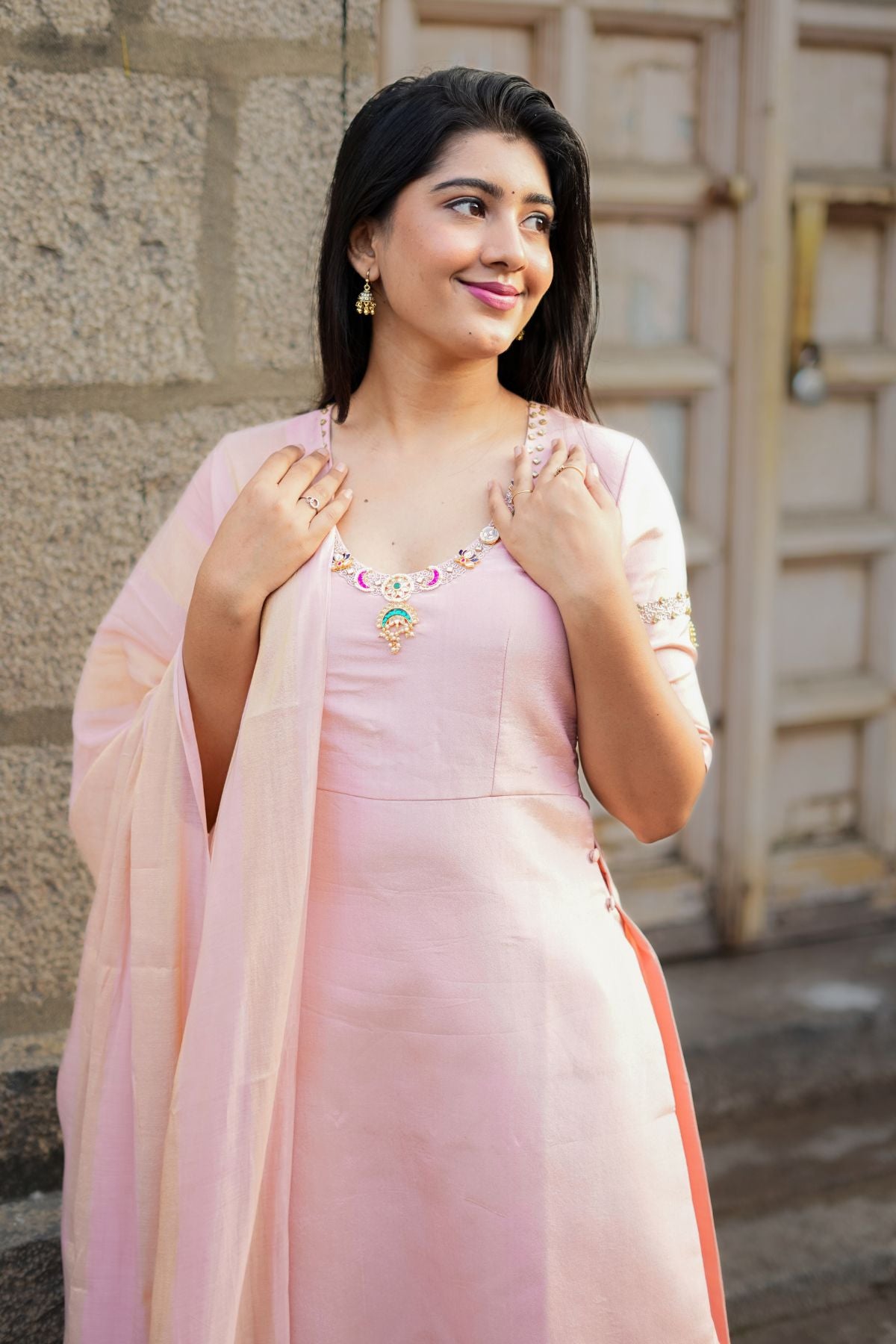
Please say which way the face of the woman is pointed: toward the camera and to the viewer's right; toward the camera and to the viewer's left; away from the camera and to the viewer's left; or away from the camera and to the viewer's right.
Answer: toward the camera and to the viewer's right

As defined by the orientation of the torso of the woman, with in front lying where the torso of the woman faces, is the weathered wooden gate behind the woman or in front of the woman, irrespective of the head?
behind

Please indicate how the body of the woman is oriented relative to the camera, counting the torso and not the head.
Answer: toward the camera
